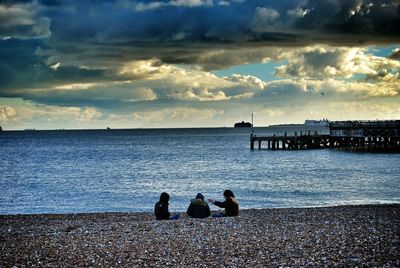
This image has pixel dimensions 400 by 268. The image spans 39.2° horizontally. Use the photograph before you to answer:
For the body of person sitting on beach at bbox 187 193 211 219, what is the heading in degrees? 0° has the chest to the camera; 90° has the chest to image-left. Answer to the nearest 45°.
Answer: approximately 180°
